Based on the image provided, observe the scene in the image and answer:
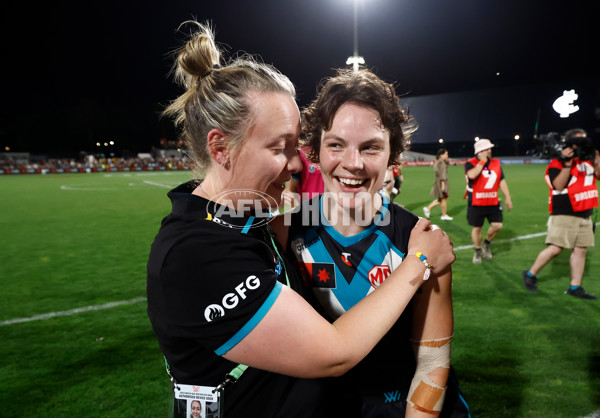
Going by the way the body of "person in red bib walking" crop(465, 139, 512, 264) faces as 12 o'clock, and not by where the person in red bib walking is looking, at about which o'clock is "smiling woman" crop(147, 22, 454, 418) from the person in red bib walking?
The smiling woman is roughly at 12 o'clock from the person in red bib walking.

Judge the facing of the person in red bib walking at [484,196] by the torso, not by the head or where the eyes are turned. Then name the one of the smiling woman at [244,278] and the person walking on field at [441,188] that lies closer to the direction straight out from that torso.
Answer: the smiling woman

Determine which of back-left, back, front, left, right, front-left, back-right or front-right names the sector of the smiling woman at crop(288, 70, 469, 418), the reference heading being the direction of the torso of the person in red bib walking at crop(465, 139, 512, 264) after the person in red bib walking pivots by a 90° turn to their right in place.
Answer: left

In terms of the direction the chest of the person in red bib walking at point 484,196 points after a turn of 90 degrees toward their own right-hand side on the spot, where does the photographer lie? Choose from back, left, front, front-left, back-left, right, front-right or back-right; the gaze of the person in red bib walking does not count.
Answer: back-left

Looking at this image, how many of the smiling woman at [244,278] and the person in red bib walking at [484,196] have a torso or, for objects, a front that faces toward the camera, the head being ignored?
1

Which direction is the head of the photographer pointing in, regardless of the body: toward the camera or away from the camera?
toward the camera

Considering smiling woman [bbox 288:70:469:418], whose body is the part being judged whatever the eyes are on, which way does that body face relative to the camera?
toward the camera

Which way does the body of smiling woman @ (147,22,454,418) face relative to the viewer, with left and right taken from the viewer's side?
facing to the right of the viewer

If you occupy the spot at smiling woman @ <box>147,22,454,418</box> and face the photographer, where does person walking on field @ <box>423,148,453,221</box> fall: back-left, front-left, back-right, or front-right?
front-left
